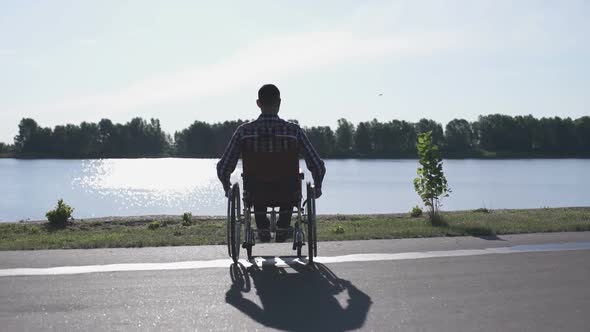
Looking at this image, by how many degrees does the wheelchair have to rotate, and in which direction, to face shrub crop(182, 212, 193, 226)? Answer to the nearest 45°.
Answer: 0° — it already faces it

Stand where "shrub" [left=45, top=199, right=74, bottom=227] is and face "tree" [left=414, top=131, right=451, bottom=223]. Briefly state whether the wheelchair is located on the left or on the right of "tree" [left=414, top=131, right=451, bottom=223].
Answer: right

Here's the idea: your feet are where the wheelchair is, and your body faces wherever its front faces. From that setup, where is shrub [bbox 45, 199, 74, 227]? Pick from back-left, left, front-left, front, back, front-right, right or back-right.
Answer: front-left

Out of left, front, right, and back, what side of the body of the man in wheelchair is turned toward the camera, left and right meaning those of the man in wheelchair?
back

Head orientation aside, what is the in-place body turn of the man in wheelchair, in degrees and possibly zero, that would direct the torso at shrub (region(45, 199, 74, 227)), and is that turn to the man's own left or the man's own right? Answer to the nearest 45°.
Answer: approximately 45° to the man's own left

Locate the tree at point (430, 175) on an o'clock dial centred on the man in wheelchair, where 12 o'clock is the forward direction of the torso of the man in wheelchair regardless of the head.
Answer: The tree is roughly at 1 o'clock from the man in wheelchair.

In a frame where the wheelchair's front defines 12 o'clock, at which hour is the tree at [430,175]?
The tree is roughly at 1 o'clock from the wheelchair.

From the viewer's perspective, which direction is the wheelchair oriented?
away from the camera

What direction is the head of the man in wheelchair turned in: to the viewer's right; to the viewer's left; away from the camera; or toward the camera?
away from the camera
